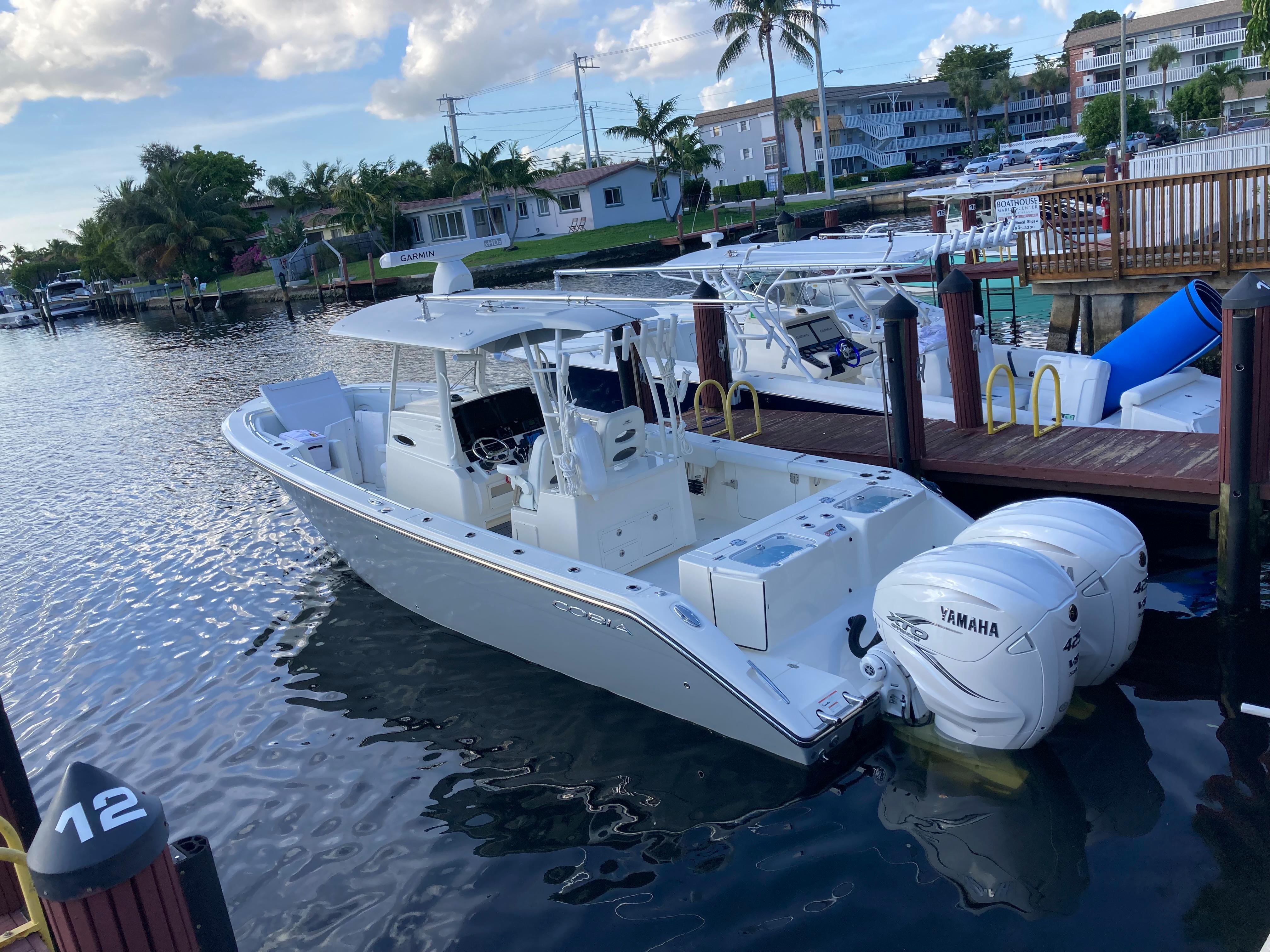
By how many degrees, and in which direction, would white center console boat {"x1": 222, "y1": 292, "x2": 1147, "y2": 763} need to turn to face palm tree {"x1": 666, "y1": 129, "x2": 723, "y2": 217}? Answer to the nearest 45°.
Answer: approximately 45° to its right

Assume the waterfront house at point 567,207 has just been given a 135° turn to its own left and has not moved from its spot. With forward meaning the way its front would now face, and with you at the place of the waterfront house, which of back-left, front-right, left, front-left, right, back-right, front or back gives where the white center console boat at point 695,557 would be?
right

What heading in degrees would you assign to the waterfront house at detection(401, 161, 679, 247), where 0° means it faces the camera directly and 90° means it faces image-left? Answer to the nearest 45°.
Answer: approximately 45°

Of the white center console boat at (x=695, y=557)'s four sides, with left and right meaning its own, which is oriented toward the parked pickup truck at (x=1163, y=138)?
right

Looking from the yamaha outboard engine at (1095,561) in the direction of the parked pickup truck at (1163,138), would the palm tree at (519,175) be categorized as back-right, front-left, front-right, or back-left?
front-left

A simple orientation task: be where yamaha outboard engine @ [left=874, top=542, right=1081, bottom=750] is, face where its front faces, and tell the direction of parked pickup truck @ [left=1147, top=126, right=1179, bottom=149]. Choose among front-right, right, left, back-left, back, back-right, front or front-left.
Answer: front-right

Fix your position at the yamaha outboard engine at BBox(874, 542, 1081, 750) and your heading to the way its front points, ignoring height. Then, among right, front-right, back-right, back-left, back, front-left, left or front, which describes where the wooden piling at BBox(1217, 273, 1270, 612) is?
right

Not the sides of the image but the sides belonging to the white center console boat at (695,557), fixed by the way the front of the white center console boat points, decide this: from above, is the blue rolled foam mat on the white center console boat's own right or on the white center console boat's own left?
on the white center console boat's own right

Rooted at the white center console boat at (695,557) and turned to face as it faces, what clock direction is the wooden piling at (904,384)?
The wooden piling is roughly at 3 o'clock from the white center console boat.

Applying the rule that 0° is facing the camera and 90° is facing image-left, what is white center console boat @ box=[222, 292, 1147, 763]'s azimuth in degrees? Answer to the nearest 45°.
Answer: approximately 135°

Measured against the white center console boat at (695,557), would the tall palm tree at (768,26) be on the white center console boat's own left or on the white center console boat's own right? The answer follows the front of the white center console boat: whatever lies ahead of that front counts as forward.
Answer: on the white center console boat's own right

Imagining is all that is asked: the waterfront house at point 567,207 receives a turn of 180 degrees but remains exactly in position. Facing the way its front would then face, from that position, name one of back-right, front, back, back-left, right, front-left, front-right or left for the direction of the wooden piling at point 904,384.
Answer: back-right

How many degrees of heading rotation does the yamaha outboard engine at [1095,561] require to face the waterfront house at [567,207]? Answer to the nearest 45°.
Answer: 0° — it already faces it

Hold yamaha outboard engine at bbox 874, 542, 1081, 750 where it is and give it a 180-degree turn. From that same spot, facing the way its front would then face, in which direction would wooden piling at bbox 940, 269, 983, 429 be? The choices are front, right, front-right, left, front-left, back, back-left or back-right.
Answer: back-left

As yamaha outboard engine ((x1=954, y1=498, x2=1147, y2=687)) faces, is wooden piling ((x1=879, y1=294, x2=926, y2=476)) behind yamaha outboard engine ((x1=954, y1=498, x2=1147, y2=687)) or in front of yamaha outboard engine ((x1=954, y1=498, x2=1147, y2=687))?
in front

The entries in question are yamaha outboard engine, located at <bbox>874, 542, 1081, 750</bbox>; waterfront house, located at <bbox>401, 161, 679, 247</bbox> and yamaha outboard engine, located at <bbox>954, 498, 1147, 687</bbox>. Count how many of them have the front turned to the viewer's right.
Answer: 0

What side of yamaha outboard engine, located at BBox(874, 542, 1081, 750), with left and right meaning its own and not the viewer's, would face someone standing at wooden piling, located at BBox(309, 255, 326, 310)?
front

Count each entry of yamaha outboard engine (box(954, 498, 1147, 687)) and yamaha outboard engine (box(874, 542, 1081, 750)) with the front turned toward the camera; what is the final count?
0

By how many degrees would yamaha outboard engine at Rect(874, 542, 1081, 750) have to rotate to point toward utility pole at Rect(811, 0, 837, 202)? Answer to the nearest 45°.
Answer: approximately 45° to its right

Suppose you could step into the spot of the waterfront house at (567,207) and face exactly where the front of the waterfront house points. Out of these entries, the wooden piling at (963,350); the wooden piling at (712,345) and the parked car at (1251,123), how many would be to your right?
0

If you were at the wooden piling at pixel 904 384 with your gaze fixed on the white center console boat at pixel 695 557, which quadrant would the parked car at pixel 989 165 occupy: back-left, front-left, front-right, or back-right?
back-right

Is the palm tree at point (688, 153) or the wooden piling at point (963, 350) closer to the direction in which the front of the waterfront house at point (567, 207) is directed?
the wooden piling

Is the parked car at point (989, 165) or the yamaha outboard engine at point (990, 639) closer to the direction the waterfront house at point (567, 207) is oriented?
the yamaha outboard engine
